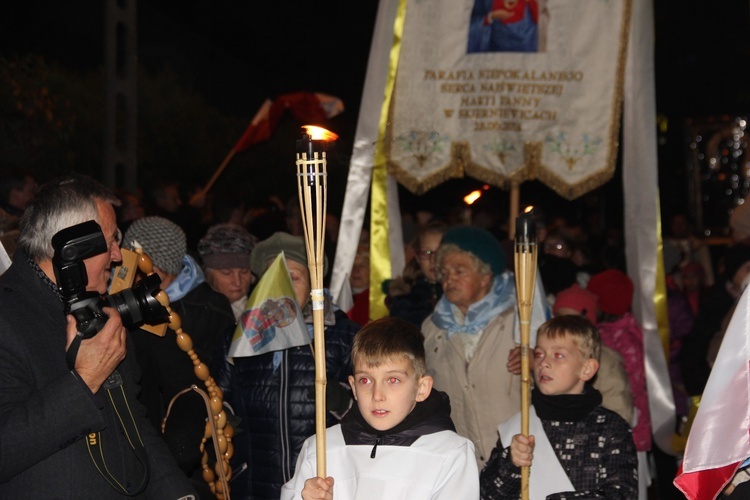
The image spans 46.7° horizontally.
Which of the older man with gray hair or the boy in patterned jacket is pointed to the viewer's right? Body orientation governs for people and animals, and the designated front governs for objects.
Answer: the older man with gray hair

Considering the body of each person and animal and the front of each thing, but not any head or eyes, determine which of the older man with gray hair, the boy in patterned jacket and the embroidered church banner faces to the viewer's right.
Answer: the older man with gray hair

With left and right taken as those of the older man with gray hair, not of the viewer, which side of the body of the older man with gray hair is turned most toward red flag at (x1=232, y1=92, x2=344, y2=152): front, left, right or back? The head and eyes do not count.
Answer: left

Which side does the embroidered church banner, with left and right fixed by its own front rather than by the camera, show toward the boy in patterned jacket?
front

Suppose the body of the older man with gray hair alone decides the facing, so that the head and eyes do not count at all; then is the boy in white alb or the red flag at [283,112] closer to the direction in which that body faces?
the boy in white alb

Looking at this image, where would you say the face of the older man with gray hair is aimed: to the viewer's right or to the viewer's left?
to the viewer's right

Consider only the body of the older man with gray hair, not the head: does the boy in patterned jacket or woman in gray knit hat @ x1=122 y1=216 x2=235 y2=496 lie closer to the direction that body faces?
the boy in patterned jacket

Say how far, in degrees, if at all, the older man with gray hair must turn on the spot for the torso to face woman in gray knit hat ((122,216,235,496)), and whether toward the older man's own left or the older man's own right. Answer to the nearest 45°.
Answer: approximately 90° to the older man's own left

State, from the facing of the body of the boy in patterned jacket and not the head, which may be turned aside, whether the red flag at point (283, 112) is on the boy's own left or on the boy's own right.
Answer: on the boy's own right

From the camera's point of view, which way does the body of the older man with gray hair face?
to the viewer's right

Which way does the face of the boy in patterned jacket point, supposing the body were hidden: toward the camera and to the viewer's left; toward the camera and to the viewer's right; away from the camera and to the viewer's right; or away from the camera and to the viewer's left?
toward the camera and to the viewer's left

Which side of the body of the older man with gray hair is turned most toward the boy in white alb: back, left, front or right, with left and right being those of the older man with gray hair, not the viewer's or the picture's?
front

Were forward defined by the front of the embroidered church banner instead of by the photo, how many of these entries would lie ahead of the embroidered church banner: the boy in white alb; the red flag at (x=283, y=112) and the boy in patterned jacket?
2
